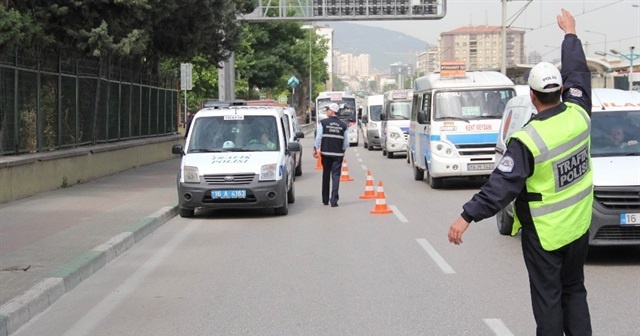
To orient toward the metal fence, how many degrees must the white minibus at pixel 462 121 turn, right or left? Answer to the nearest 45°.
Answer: approximately 90° to its right

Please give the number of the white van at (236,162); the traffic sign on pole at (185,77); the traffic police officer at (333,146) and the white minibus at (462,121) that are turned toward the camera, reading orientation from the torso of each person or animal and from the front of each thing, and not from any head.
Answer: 2

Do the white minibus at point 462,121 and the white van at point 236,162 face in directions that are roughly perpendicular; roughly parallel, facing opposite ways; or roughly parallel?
roughly parallel

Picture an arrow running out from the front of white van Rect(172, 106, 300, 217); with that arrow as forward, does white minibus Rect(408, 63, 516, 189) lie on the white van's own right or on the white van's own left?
on the white van's own left

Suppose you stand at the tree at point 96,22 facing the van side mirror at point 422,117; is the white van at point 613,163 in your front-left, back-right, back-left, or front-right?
front-right

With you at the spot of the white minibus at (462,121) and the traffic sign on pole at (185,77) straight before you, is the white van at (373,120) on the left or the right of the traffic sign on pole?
right

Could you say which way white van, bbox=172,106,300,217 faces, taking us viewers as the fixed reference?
facing the viewer

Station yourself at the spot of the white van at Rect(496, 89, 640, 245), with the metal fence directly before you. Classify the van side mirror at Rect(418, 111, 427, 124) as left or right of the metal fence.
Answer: right

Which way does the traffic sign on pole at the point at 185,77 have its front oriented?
away from the camera

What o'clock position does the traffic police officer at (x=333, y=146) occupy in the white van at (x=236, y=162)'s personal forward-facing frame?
The traffic police officer is roughly at 8 o'clock from the white van.
